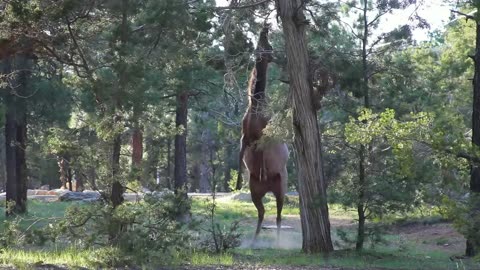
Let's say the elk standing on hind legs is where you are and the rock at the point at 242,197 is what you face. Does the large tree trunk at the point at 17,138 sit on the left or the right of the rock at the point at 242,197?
left

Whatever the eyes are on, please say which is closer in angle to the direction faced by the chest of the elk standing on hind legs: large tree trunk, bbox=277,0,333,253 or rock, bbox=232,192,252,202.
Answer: the rock

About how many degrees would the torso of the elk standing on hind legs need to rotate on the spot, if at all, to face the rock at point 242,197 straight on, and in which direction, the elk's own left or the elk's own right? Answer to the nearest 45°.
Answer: approximately 45° to the elk's own right

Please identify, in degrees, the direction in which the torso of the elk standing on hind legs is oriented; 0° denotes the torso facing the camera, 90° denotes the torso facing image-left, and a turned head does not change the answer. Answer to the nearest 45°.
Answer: approximately 135°

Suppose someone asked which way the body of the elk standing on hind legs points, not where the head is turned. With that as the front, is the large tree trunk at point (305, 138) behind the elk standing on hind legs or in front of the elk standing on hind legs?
behind

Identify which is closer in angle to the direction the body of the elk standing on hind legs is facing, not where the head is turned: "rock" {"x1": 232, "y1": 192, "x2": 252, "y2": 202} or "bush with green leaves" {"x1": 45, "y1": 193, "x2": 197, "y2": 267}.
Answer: the rock
